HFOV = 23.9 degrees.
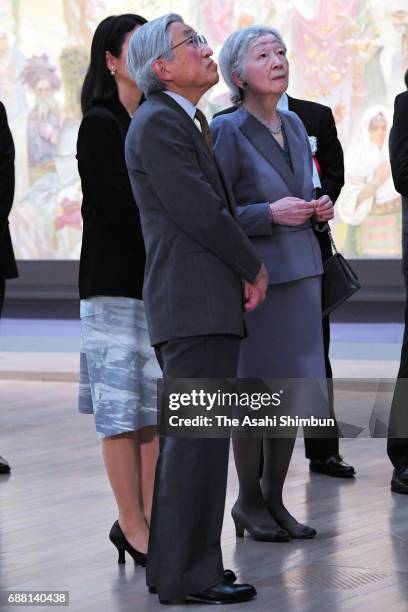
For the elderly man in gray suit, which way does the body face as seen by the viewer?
to the viewer's right

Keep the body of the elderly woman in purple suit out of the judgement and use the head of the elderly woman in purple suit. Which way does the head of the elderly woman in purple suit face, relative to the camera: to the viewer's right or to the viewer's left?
to the viewer's right

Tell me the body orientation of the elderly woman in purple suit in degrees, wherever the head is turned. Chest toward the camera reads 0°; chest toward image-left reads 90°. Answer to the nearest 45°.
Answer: approximately 315°

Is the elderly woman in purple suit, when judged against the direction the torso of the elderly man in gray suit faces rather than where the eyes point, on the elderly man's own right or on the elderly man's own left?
on the elderly man's own left

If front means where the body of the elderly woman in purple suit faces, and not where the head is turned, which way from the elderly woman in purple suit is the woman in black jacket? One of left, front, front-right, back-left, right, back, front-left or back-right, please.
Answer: right

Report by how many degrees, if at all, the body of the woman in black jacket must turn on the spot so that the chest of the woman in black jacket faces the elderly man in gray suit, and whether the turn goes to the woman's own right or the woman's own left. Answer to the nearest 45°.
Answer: approximately 45° to the woman's own right

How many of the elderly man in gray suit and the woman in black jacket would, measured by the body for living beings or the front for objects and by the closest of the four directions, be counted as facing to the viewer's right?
2

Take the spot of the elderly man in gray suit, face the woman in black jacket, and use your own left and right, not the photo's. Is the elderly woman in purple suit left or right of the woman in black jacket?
right

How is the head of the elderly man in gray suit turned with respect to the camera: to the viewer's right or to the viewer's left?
to the viewer's right

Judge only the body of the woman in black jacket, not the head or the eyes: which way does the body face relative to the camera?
to the viewer's right

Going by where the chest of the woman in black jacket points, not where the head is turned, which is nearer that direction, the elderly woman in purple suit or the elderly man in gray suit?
the elderly woman in purple suit

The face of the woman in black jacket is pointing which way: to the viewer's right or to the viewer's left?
to the viewer's right

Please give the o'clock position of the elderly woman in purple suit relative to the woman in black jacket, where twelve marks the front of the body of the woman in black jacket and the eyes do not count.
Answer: The elderly woman in purple suit is roughly at 11 o'clock from the woman in black jacket.

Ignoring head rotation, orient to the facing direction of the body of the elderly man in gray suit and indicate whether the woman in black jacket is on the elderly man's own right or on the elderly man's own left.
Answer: on the elderly man's own left

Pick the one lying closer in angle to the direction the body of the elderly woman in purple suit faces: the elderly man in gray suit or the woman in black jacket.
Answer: the elderly man in gray suit
